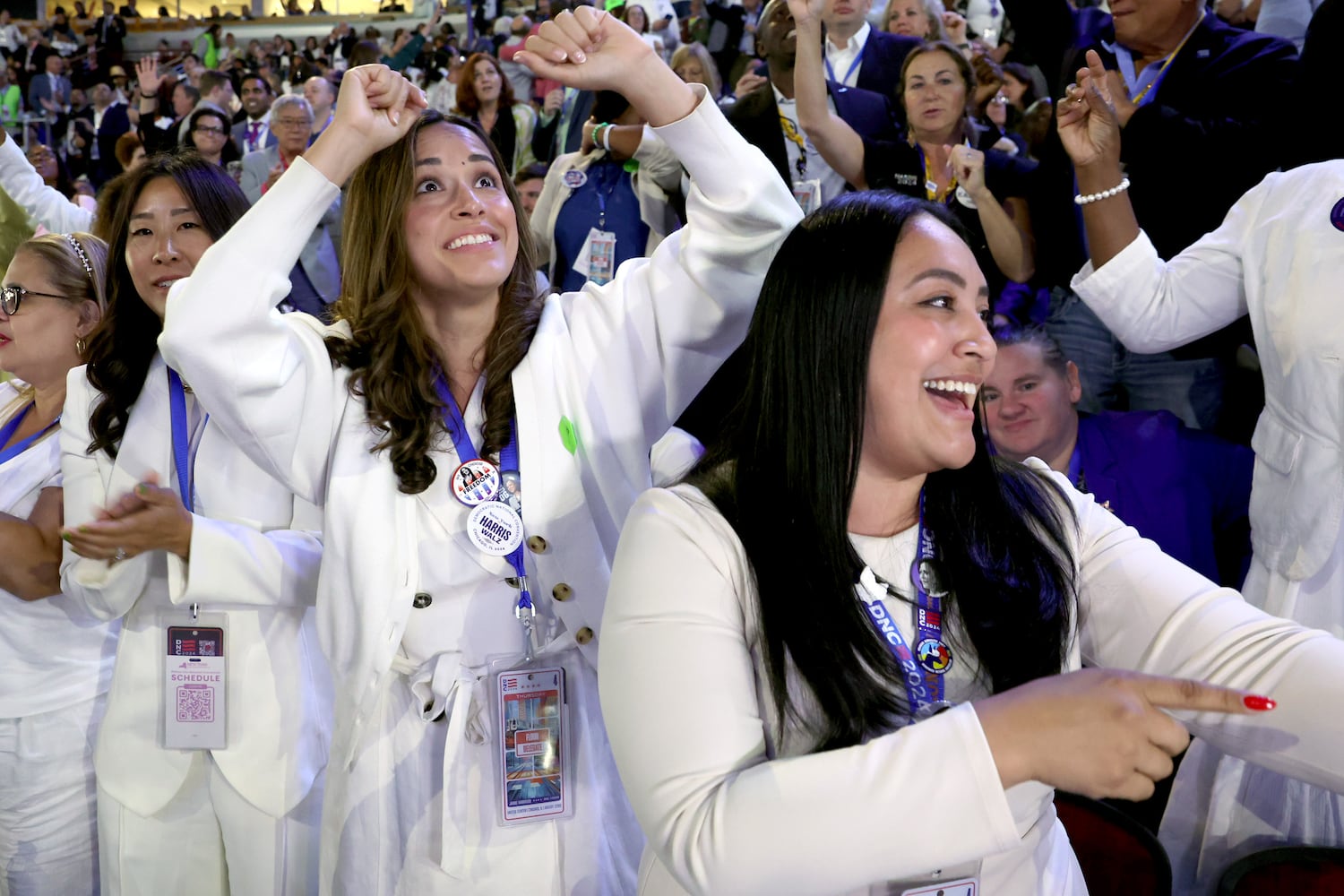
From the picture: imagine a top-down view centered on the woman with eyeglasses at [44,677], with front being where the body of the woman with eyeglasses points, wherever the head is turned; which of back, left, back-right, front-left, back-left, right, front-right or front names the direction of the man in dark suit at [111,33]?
back-right

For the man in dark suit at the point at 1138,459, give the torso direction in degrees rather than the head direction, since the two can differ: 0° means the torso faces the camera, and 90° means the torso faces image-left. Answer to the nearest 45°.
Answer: approximately 45°

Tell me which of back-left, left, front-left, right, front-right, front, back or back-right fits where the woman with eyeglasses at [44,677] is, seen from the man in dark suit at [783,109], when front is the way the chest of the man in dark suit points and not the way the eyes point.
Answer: right

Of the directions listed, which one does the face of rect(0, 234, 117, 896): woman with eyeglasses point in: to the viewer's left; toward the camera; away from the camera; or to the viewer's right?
to the viewer's left

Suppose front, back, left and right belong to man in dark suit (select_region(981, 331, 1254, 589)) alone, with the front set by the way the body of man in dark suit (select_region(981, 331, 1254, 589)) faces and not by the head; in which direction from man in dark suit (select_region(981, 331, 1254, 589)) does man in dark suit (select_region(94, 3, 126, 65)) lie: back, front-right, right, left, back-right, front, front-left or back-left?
right

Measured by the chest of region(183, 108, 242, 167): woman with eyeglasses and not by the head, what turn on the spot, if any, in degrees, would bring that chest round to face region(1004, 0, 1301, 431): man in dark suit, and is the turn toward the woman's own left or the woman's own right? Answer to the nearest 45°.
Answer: approximately 45° to the woman's own left

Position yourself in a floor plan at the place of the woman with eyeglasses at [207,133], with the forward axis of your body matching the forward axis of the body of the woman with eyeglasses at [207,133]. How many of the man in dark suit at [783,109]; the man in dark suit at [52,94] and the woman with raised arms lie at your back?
1

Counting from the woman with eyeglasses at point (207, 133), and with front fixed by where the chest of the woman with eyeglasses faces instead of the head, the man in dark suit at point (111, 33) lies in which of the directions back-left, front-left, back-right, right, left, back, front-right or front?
back

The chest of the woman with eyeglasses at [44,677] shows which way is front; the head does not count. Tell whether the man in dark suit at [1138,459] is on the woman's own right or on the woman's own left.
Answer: on the woman's own left

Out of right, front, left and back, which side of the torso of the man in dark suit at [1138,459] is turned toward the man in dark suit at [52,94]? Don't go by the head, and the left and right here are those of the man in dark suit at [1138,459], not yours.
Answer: right

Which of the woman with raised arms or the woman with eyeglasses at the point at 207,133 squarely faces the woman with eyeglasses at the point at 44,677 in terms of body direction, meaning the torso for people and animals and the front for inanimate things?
the woman with eyeglasses at the point at 207,133

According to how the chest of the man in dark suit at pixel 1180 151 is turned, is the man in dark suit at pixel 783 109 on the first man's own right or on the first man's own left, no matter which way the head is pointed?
on the first man's own right

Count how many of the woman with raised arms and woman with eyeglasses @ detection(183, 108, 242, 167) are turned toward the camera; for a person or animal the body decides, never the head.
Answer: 2
